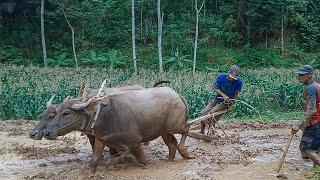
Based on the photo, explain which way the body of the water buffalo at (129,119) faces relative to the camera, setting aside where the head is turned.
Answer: to the viewer's left

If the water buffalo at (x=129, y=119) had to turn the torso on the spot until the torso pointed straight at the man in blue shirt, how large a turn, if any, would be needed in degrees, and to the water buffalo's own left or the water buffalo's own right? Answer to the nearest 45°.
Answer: approximately 135° to the water buffalo's own right

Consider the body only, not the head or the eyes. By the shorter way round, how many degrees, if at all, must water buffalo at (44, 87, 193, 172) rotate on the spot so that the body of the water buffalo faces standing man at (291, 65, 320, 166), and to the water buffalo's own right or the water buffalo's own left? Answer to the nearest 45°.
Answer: approximately 180°

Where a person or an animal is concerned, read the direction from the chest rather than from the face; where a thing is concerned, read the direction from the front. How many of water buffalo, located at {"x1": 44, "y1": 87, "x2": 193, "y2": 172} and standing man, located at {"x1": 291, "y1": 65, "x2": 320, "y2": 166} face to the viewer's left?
2

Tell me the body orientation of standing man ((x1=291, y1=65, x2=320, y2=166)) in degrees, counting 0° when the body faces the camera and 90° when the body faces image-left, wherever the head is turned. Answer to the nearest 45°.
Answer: approximately 90°

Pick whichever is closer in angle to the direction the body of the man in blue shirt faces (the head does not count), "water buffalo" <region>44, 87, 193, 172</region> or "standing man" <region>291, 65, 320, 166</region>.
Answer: the water buffalo
